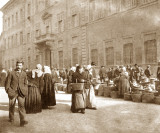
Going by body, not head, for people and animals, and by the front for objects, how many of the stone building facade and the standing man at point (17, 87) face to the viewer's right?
0

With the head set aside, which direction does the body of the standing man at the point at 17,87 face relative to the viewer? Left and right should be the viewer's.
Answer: facing the viewer

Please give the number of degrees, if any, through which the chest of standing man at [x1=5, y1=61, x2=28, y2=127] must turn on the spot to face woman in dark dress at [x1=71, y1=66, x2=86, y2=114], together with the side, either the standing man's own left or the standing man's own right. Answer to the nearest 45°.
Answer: approximately 135° to the standing man's own left

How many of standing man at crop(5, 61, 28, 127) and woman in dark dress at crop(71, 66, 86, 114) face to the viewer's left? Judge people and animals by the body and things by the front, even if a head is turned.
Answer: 0

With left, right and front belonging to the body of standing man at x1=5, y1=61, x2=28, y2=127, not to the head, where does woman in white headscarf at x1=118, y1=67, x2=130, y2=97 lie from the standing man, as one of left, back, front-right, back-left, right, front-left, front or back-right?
back-left

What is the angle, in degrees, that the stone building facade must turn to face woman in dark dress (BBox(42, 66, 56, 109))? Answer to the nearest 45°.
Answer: approximately 45° to its left

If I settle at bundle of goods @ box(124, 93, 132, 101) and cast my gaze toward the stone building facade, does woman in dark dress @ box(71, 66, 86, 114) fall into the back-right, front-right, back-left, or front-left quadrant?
back-left
